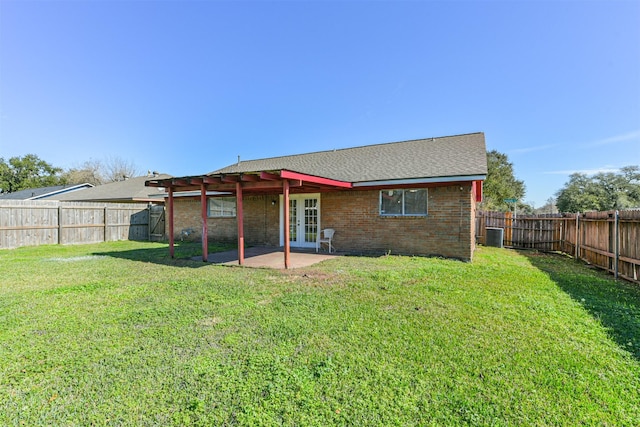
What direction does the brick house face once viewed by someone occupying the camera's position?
facing away from the viewer and to the right of the viewer

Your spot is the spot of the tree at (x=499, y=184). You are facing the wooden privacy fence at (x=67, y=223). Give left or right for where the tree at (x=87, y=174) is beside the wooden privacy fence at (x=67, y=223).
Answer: right

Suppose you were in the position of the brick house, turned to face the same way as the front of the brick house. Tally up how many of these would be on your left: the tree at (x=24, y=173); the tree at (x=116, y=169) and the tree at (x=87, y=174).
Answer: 3

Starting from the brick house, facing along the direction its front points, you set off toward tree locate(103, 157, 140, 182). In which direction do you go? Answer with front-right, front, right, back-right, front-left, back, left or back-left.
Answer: left

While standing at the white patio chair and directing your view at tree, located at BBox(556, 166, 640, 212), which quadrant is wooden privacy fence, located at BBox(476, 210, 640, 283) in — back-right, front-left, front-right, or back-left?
front-right

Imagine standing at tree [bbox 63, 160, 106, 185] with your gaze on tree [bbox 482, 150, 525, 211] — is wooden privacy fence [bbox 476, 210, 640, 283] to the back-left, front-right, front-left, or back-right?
front-right

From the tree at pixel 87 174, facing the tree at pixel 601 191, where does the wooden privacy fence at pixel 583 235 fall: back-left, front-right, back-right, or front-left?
front-right

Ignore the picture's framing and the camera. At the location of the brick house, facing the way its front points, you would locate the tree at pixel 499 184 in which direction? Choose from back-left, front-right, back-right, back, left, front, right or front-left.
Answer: front
